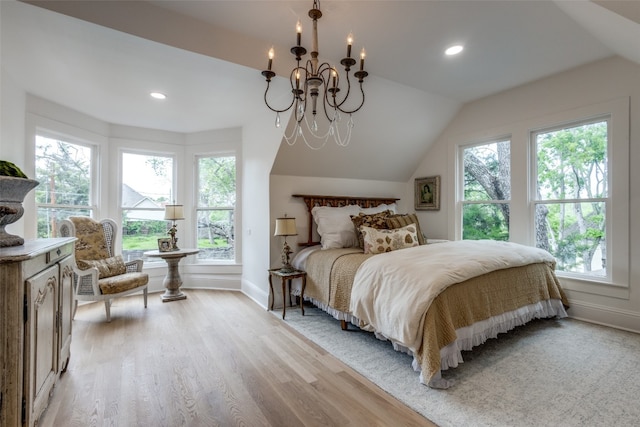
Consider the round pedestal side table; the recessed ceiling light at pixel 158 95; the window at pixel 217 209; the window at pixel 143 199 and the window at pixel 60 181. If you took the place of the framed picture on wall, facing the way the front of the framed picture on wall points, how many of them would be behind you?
0

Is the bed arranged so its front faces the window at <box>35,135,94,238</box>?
no

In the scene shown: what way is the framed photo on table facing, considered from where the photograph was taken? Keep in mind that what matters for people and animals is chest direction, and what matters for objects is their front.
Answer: facing the viewer

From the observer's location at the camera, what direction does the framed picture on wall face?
facing the viewer and to the left of the viewer

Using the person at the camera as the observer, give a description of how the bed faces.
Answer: facing the viewer and to the right of the viewer

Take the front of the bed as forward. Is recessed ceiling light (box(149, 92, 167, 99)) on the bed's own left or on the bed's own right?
on the bed's own right

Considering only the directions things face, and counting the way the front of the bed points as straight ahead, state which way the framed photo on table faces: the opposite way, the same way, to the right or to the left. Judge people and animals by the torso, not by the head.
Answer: the same way

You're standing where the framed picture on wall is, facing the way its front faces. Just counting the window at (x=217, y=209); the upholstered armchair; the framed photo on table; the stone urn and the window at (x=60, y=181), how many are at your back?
0

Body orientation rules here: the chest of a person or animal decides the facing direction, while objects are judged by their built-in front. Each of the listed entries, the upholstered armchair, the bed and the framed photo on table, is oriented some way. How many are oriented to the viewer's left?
0

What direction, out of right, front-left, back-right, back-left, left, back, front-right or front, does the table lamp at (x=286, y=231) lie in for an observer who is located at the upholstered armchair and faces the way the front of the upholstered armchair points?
front

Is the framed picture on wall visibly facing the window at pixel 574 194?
no

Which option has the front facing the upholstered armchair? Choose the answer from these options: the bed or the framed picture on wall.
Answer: the framed picture on wall

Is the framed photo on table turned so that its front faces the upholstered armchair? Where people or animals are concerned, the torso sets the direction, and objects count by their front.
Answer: no

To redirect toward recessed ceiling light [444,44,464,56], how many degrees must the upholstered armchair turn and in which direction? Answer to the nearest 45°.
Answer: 0° — it already faces it

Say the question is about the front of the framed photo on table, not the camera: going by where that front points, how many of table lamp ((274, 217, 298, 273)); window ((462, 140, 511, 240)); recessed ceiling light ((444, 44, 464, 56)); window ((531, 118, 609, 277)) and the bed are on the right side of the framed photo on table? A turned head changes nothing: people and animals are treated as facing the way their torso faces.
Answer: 0

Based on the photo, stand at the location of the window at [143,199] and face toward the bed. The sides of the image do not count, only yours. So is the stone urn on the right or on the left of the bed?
right

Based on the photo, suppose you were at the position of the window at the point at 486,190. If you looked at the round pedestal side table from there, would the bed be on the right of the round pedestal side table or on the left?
left

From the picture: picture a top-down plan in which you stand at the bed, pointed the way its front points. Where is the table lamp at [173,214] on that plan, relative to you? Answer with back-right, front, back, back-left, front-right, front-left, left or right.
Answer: back-right

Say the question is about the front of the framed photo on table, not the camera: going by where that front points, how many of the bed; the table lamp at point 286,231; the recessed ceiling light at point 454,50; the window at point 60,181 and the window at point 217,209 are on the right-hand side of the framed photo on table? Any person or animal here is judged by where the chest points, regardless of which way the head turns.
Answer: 1

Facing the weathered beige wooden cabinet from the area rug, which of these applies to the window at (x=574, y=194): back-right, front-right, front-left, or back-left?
back-right

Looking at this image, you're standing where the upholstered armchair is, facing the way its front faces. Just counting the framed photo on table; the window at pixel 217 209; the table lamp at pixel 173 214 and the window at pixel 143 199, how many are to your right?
0
